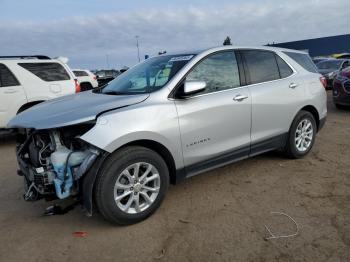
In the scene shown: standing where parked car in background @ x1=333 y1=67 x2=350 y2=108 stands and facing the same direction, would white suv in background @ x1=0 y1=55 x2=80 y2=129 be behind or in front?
in front

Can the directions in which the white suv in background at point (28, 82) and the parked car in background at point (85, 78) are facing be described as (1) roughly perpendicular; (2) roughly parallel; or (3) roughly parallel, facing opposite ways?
roughly parallel

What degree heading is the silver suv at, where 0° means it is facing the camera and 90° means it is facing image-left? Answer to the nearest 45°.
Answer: approximately 45°

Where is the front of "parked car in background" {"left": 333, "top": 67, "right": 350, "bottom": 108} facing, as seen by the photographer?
facing the viewer and to the left of the viewer

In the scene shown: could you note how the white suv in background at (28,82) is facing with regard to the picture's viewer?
facing to the left of the viewer

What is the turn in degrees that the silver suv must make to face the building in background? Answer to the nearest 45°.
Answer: approximately 180°

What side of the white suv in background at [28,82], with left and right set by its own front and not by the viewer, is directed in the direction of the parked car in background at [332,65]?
back

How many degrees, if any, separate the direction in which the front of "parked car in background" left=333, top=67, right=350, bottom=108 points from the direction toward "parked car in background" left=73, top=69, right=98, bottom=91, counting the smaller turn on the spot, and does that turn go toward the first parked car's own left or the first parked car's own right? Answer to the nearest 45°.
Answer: approximately 45° to the first parked car's own right

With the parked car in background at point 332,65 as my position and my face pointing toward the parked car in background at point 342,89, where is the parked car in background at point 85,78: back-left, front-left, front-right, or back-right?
front-right

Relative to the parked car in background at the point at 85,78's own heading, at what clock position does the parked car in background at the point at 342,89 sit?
the parked car in background at the point at 342,89 is roughly at 8 o'clock from the parked car in background at the point at 85,78.

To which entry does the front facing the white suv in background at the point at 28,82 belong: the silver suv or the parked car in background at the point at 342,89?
the parked car in background
